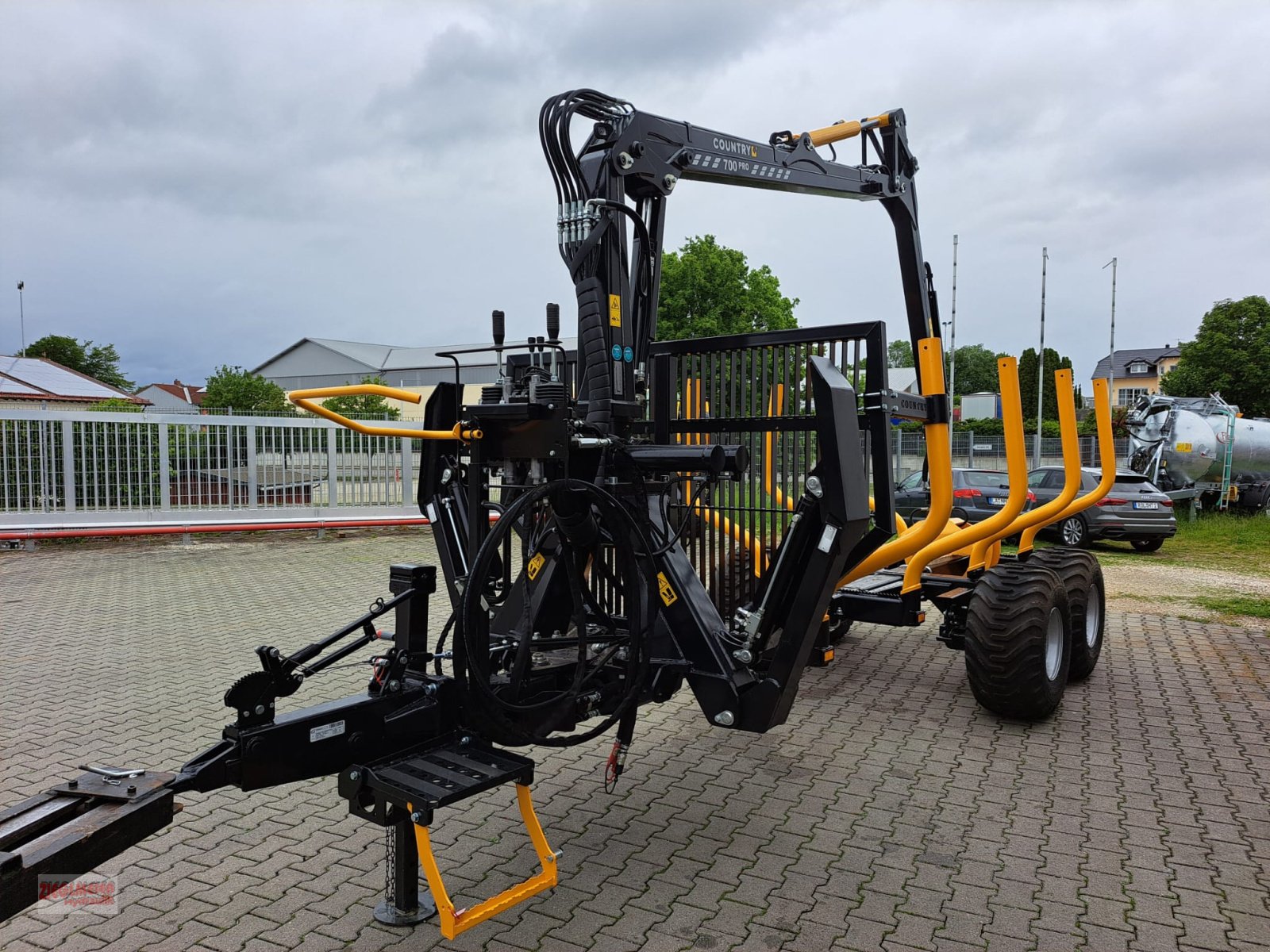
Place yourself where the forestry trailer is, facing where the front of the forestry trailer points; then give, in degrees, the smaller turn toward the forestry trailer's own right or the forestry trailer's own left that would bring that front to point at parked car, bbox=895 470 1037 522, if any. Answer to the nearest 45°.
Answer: approximately 180°

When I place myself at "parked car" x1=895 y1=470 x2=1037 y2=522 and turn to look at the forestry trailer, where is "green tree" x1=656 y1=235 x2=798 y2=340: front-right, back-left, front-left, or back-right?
back-right

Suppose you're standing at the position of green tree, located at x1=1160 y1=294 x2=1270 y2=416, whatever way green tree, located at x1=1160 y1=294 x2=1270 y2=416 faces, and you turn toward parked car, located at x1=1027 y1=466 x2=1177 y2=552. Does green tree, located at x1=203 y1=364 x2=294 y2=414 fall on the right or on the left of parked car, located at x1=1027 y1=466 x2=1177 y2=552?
right

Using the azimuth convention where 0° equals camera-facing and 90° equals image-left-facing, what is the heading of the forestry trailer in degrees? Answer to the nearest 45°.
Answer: approximately 45°

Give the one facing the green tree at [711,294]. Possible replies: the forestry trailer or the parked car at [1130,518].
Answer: the parked car

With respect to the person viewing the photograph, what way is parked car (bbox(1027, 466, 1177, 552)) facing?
facing away from the viewer and to the left of the viewer

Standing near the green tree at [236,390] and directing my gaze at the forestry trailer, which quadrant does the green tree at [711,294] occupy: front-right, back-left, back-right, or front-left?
front-left

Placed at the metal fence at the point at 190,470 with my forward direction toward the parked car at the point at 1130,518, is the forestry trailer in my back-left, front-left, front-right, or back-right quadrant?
front-right

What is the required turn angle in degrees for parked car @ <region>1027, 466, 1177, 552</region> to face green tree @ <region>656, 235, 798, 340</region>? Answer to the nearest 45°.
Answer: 0° — it already faces it

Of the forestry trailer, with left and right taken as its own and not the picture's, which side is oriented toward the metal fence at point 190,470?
right

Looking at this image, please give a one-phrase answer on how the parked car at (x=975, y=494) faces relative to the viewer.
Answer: facing away from the viewer and to the left of the viewer

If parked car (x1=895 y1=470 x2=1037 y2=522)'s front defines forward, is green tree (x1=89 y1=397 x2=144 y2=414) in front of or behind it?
in front

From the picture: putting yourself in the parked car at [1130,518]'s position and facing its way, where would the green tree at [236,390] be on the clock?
The green tree is roughly at 11 o'clock from the parked car.

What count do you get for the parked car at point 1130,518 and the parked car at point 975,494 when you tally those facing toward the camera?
0

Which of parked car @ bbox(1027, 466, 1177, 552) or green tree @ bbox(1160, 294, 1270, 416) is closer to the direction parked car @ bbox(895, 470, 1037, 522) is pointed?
the green tree

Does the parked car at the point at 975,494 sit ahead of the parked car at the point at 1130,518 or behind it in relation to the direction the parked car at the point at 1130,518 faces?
ahead

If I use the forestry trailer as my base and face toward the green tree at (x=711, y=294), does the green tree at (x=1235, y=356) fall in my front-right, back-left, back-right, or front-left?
front-right

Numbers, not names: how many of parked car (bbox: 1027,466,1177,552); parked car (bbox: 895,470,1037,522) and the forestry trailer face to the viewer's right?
0
